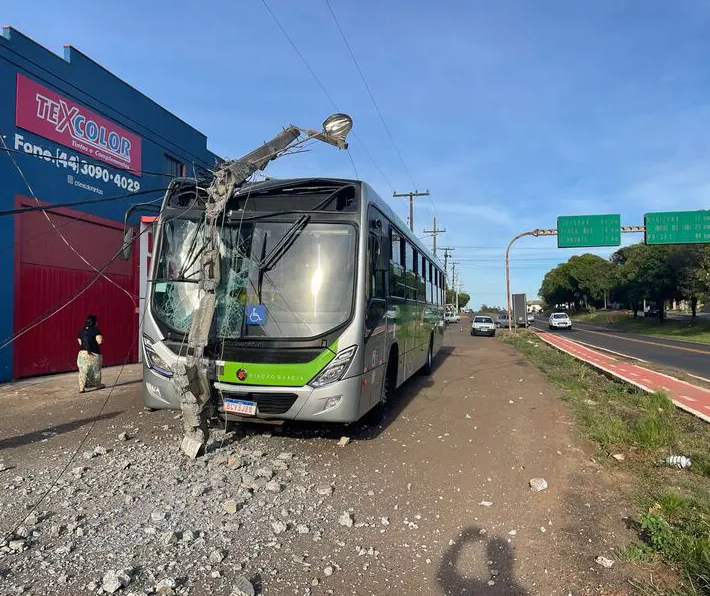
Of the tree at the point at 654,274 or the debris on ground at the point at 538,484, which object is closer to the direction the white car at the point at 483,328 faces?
the debris on ground

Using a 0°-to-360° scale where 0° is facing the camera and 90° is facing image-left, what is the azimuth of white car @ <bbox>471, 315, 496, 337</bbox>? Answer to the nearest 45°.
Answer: approximately 0°

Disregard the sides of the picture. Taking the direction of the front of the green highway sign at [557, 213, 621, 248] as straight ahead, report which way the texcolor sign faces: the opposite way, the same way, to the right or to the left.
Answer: to the left

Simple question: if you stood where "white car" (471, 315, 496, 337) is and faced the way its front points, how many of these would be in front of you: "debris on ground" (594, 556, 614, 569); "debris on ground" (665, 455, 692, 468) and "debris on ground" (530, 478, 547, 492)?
3

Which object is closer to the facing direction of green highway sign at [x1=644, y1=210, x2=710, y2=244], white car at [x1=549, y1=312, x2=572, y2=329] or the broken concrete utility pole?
the broken concrete utility pole

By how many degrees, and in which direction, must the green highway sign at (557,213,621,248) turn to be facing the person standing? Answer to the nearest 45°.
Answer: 0° — it already faces them

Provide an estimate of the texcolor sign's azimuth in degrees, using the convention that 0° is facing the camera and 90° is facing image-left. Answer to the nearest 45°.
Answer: approximately 315°

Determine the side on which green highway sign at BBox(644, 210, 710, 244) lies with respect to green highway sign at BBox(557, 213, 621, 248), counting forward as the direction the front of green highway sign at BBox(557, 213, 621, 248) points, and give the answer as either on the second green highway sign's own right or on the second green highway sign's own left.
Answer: on the second green highway sign's own left

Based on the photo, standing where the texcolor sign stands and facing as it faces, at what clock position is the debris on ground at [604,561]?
The debris on ground is roughly at 1 o'clock from the texcolor sign.
